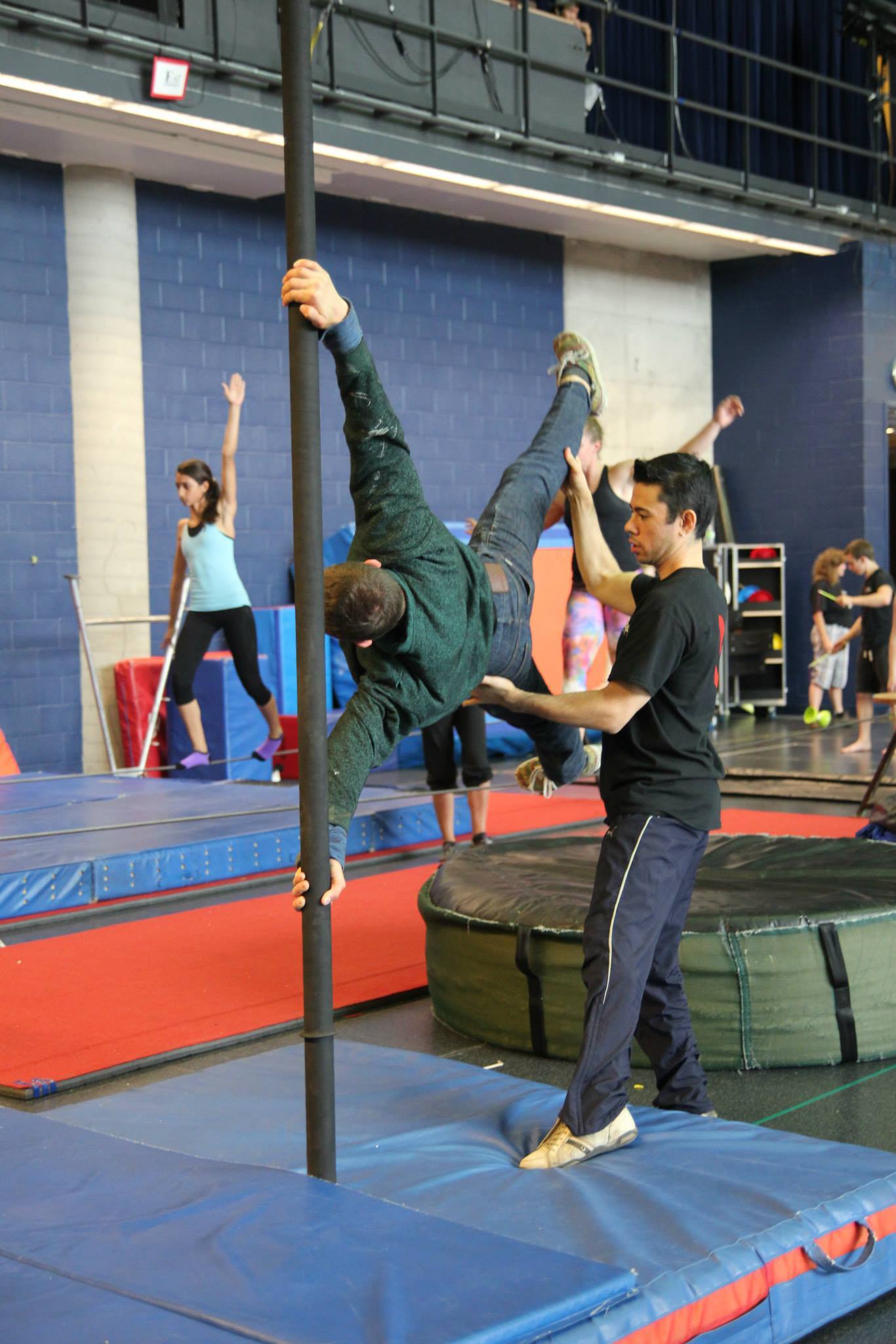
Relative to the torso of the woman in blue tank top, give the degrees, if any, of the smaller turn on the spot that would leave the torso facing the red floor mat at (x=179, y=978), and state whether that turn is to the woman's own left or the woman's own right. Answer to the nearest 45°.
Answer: approximately 45° to the woman's own left

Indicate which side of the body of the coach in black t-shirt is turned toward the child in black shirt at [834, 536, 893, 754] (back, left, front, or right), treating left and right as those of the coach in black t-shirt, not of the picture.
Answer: right

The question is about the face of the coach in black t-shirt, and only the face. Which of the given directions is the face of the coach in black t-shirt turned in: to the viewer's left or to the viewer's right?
to the viewer's left

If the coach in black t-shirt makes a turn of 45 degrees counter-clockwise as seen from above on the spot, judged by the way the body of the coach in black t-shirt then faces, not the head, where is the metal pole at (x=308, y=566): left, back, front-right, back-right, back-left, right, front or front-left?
front

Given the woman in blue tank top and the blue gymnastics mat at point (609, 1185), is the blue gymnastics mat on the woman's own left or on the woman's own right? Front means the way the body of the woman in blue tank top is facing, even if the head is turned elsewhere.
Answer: on the woman's own left

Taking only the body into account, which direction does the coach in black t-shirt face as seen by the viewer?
to the viewer's left

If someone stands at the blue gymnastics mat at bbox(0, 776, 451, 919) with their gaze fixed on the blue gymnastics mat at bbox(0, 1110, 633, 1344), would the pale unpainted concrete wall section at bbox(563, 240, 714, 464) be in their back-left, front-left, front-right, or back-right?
back-left

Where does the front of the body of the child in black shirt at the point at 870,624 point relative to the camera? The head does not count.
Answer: to the viewer's left

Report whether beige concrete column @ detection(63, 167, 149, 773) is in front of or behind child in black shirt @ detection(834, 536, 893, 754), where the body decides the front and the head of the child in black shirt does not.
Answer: in front

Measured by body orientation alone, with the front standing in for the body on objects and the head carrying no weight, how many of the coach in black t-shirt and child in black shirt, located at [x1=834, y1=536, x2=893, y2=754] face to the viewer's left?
2

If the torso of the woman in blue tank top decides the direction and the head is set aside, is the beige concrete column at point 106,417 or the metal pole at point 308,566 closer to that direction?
the metal pole

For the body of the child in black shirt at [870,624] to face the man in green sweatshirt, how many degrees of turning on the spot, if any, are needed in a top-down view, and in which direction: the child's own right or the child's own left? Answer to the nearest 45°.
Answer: approximately 90° to the child's own left
